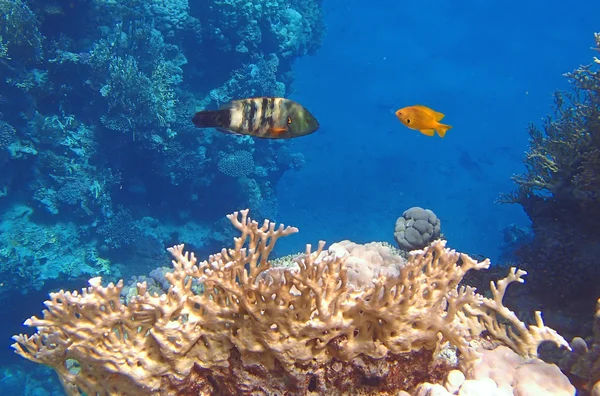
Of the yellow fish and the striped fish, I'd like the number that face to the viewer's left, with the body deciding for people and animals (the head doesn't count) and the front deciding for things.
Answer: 1

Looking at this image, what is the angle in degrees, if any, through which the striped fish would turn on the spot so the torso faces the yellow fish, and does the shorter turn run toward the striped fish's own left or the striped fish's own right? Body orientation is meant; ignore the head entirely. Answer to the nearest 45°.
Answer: approximately 45° to the striped fish's own left

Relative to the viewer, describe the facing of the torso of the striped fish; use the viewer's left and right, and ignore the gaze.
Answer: facing to the right of the viewer

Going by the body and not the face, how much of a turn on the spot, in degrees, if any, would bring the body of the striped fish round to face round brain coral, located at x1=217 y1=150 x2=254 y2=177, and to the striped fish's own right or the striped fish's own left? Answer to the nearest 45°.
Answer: approximately 90° to the striped fish's own left

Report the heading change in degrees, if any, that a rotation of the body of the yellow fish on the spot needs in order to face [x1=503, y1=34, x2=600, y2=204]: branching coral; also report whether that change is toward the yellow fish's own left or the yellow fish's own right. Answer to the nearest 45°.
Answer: approximately 135° to the yellow fish's own right

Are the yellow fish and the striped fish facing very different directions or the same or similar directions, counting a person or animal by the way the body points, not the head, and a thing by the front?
very different directions

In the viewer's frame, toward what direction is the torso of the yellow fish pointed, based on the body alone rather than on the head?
to the viewer's left
